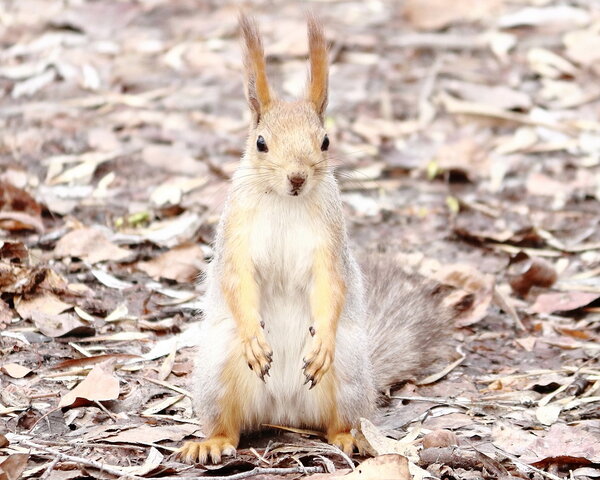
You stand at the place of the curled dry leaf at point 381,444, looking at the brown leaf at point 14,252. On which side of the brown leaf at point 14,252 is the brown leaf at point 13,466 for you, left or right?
left

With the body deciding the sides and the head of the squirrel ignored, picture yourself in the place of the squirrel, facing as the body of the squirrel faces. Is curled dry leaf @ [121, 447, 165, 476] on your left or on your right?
on your right

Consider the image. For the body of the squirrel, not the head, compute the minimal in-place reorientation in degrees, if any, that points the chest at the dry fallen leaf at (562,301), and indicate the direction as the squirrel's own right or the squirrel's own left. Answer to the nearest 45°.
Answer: approximately 135° to the squirrel's own left

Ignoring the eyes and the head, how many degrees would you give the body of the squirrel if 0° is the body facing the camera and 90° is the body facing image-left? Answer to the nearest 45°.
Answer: approximately 0°

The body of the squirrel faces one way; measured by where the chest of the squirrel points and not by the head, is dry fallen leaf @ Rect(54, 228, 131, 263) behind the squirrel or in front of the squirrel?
behind

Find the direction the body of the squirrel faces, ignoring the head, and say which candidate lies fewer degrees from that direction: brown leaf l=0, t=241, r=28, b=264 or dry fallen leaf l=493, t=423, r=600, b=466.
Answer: the dry fallen leaf

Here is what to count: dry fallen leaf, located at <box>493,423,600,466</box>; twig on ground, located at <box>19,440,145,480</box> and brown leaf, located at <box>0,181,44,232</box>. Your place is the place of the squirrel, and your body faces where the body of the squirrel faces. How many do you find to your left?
1

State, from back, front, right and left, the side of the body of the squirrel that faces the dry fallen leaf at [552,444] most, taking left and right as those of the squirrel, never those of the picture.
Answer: left
